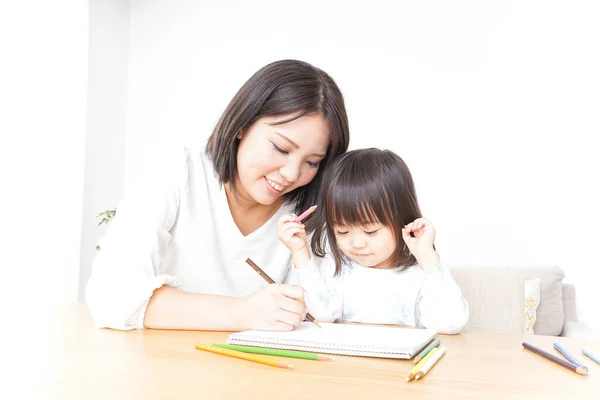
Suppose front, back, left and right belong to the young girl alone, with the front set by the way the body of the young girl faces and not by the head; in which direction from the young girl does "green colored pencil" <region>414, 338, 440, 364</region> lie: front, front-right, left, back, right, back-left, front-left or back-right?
front

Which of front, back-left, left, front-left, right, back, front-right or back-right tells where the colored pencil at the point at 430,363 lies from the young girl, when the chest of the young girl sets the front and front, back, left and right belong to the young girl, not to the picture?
front

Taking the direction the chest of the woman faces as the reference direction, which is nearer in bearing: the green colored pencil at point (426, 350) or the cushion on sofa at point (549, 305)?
the green colored pencil

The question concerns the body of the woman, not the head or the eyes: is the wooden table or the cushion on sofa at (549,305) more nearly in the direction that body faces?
the wooden table

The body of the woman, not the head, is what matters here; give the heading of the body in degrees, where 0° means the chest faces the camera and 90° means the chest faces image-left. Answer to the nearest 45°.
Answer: approximately 315°

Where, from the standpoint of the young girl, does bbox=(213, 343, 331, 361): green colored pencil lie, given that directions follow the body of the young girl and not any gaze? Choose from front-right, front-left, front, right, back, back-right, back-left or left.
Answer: front

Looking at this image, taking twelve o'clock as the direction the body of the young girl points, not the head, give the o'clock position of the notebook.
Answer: The notebook is roughly at 12 o'clock from the young girl.

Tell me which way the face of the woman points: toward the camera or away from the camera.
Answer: toward the camera

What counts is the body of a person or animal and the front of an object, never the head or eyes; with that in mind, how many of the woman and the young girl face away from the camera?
0

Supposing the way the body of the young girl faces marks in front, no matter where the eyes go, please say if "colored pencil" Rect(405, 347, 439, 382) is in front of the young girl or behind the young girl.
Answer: in front

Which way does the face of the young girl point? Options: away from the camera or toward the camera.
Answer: toward the camera

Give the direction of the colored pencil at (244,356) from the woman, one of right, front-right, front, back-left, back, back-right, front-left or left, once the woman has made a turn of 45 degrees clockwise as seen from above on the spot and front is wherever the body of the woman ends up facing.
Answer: front

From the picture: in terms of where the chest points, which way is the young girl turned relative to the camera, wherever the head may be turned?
toward the camera

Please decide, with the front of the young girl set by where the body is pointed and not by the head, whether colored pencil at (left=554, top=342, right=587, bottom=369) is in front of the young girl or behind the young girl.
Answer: in front
